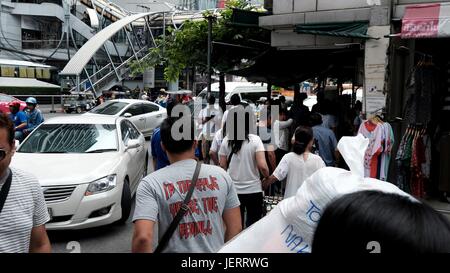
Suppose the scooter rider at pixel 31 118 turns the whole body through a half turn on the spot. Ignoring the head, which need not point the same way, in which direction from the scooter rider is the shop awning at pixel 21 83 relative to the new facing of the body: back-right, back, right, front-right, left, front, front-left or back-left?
front-left

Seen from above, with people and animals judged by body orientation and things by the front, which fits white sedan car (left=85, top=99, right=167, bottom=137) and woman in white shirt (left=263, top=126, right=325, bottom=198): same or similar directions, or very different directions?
very different directions

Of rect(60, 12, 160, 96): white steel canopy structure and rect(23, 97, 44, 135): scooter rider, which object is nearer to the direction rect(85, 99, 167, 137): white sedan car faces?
the scooter rider

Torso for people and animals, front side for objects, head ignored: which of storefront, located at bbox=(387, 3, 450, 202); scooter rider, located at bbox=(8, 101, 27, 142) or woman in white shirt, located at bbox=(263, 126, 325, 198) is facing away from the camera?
the woman in white shirt

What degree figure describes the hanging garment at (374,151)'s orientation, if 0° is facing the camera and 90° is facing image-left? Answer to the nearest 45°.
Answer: approximately 45°

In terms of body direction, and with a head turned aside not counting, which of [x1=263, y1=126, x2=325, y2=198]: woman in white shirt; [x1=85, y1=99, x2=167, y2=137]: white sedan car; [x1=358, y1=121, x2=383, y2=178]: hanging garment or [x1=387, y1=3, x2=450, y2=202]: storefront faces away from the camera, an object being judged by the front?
the woman in white shirt

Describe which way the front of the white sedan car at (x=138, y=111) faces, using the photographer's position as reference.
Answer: facing the viewer and to the left of the viewer

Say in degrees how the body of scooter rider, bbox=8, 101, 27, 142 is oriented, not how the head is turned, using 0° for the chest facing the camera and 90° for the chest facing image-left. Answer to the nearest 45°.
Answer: approximately 45°

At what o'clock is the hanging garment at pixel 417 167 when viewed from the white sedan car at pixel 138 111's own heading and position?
The hanging garment is roughly at 10 o'clock from the white sedan car.

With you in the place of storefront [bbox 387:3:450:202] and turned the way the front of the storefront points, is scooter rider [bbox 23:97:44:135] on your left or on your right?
on your right

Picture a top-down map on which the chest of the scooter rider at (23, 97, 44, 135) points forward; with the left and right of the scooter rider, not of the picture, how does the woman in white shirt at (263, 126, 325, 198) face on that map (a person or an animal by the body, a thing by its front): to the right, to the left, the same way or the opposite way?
the opposite way

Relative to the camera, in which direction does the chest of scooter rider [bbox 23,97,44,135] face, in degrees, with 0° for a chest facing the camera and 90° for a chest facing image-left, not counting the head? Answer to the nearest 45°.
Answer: approximately 45°

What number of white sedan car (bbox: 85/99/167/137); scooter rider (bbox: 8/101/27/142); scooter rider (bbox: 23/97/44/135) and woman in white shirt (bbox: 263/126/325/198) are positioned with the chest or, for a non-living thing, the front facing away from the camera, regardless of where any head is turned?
1

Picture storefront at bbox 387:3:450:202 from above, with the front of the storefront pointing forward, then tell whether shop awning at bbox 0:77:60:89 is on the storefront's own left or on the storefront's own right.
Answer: on the storefront's own right

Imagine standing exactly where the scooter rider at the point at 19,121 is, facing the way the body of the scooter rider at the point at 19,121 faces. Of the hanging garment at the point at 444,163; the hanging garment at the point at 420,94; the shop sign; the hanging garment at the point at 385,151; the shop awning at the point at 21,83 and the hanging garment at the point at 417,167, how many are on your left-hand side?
5
